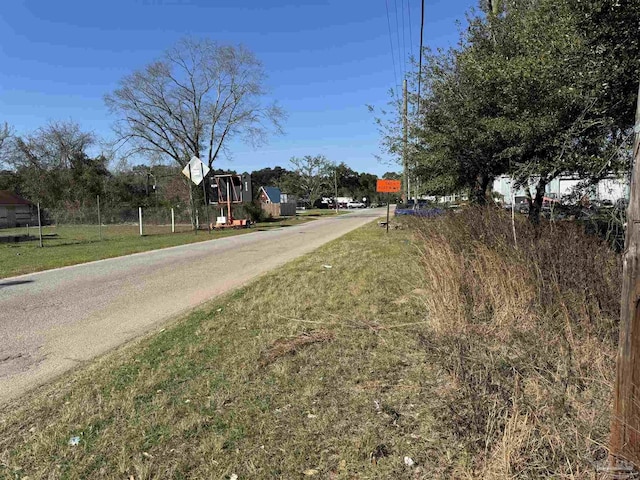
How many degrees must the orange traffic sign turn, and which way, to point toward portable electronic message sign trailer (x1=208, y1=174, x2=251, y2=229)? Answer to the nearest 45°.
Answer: approximately 135° to its right

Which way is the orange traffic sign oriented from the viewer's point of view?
toward the camera

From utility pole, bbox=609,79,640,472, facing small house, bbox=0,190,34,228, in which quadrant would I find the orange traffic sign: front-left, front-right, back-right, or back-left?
front-right

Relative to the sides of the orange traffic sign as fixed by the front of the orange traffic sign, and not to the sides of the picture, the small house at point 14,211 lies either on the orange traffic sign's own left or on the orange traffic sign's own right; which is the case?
on the orange traffic sign's own right

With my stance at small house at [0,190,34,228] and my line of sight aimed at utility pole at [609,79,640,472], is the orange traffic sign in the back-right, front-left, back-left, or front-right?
front-left

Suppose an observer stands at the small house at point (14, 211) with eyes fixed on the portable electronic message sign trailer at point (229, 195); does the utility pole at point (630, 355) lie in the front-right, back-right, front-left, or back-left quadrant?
front-right

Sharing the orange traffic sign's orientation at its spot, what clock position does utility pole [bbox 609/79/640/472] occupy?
The utility pole is roughly at 12 o'clock from the orange traffic sign.

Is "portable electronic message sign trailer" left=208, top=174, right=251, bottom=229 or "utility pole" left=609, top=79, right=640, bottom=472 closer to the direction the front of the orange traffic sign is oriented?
the utility pole

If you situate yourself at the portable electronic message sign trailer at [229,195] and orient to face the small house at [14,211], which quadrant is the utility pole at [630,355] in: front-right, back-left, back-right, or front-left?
back-left
